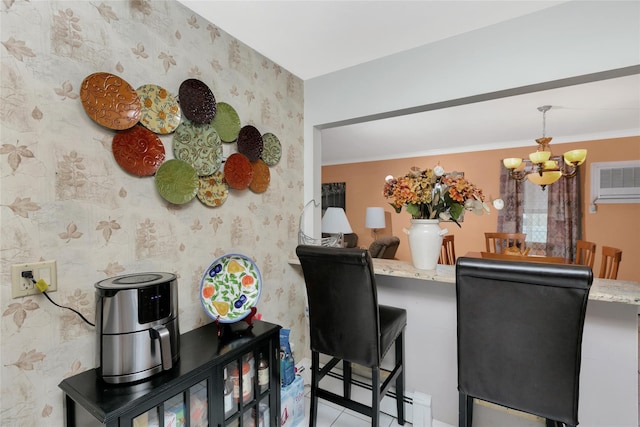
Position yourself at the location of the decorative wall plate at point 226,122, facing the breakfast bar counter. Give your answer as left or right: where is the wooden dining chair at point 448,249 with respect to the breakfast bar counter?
left

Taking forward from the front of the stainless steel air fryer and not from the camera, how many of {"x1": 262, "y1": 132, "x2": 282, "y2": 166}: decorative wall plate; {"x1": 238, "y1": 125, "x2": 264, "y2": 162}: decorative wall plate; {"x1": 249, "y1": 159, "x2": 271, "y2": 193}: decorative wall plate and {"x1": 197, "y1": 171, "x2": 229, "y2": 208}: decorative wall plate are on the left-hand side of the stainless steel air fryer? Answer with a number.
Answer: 4

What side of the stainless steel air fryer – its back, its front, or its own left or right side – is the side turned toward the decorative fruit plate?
left

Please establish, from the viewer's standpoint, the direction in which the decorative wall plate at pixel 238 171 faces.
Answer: facing the viewer and to the right of the viewer

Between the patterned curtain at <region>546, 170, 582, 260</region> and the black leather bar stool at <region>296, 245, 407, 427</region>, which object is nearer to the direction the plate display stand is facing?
the black leather bar stool

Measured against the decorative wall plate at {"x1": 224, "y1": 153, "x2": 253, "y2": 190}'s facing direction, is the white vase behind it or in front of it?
in front

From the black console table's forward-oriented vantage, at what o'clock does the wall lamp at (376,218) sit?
The wall lamp is roughly at 9 o'clock from the black console table.

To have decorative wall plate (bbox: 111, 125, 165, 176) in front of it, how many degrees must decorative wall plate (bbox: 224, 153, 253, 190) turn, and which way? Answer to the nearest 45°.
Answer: approximately 90° to its right
